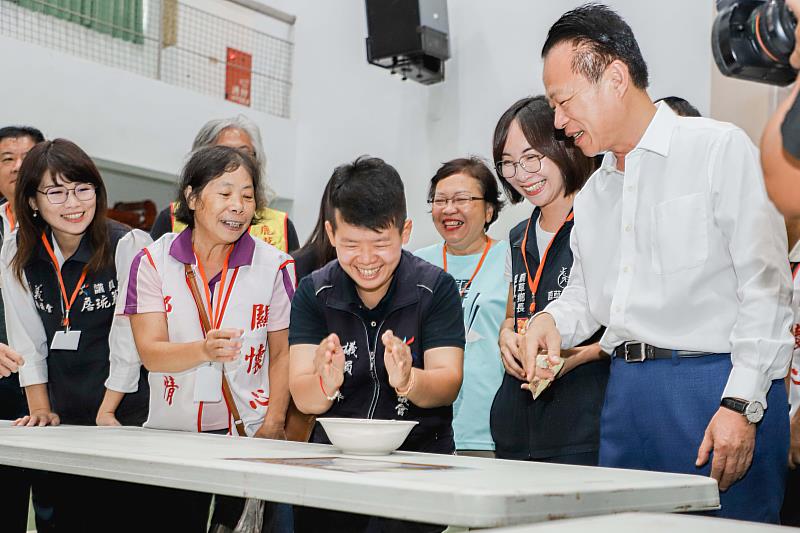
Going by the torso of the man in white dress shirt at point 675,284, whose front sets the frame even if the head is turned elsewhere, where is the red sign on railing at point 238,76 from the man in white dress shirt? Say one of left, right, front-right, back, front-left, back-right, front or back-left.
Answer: right

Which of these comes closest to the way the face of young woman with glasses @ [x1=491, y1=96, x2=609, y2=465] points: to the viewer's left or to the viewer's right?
to the viewer's left

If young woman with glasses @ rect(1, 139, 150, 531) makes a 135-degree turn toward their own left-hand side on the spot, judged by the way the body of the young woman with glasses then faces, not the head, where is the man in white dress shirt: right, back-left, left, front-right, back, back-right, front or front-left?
right

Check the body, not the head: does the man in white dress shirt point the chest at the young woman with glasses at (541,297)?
no

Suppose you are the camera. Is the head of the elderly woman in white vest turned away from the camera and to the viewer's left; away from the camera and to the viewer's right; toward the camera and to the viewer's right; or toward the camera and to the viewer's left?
toward the camera and to the viewer's right

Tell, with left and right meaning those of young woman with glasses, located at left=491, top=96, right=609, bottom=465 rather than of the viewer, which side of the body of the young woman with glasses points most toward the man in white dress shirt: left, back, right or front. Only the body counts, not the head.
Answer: left

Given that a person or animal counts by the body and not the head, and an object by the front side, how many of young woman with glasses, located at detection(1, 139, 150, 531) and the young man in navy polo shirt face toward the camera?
2

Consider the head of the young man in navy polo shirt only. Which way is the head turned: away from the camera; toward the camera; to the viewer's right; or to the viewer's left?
toward the camera

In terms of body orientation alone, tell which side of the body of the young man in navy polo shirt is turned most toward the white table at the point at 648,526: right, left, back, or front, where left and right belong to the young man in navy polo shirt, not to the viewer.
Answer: front

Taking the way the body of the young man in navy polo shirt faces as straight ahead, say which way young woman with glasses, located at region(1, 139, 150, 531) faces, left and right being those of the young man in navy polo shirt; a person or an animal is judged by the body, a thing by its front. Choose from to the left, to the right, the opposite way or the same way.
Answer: the same way

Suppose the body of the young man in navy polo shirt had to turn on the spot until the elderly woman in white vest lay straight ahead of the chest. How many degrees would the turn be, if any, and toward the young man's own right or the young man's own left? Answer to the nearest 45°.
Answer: approximately 135° to the young man's own right

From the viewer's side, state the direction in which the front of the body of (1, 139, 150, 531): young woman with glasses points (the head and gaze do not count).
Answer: toward the camera

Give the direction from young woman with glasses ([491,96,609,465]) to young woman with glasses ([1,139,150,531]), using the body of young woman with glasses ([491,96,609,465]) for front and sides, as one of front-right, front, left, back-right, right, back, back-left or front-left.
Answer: front-right

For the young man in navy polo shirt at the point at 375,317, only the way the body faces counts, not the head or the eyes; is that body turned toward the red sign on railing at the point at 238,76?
no

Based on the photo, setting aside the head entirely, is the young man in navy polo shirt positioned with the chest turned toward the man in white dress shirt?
no

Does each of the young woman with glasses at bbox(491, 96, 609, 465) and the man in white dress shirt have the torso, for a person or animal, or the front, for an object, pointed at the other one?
no

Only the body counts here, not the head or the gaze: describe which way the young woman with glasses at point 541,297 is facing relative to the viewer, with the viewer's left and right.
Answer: facing the viewer and to the left of the viewer

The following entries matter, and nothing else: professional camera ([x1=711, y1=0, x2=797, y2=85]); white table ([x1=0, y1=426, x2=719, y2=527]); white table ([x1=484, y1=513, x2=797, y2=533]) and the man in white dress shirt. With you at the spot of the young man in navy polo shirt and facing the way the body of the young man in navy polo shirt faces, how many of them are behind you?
0

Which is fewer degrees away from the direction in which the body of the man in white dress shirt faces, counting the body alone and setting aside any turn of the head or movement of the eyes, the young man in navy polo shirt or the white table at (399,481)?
the white table

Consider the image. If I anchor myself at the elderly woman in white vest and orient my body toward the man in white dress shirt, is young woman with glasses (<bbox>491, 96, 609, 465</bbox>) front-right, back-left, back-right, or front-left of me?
front-left
